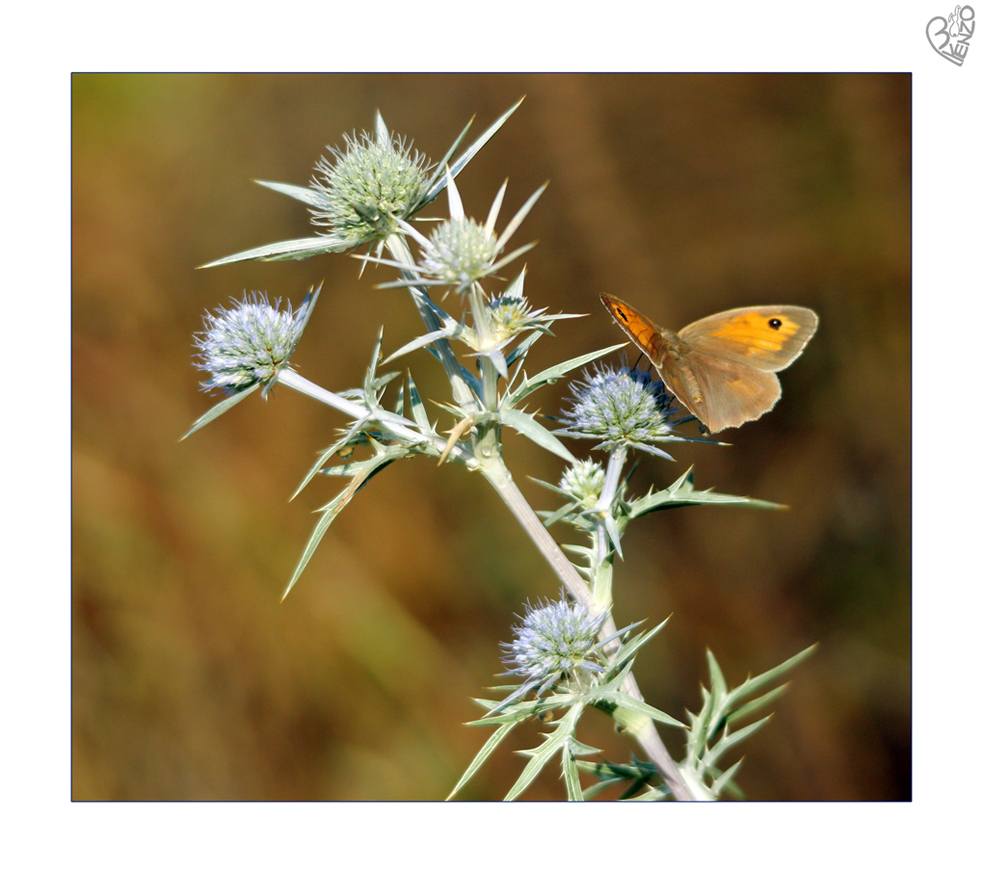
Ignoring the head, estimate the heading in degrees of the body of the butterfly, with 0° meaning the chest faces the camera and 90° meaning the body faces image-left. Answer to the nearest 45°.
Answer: approximately 135°
